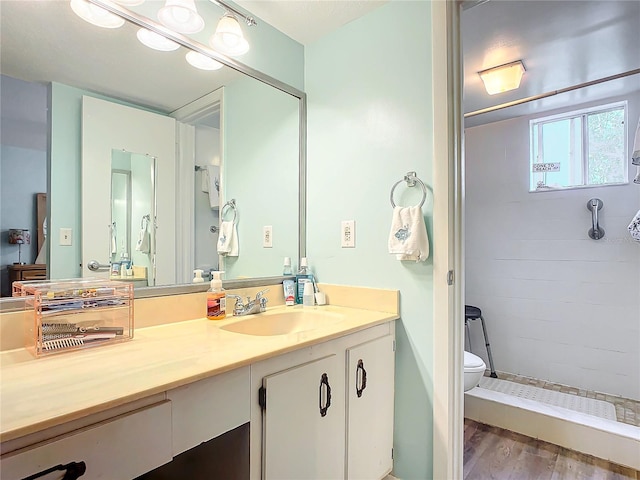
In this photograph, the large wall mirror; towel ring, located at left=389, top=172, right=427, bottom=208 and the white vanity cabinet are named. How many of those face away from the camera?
0

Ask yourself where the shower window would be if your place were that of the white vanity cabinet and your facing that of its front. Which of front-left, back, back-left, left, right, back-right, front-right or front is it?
left

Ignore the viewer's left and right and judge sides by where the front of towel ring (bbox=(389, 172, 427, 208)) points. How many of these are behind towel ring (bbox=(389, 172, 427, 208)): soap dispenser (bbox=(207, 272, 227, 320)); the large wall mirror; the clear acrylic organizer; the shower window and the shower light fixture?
2

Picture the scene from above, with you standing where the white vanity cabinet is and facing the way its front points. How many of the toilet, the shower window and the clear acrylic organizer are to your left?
2

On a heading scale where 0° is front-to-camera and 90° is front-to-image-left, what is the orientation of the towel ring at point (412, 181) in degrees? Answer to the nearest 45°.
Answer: approximately 45°

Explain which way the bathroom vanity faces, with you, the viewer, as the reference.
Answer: facing the viewer and to the right of the viewer

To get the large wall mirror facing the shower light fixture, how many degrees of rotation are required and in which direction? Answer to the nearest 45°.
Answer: approximately 45° to its left

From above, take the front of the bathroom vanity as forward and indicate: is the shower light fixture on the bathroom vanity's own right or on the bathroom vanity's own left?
on the bathroom vanity's own left

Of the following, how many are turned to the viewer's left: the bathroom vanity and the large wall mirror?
0

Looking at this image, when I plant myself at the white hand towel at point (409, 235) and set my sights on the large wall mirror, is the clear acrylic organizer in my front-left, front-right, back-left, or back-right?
front-left

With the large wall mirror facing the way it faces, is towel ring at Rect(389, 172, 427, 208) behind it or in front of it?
in front
